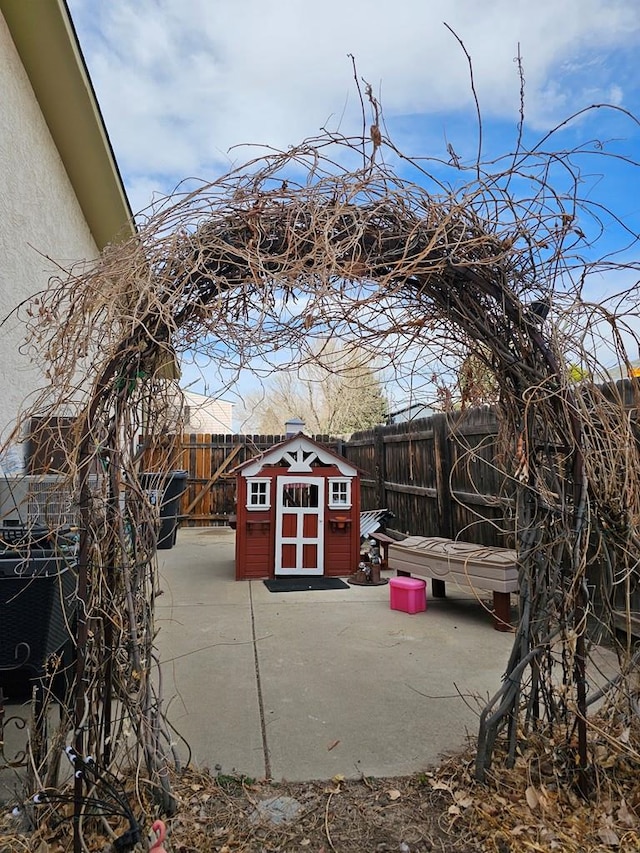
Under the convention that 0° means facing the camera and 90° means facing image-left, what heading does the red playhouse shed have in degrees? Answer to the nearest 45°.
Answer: approximately 0°

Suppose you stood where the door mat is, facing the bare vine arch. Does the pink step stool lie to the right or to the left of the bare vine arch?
left

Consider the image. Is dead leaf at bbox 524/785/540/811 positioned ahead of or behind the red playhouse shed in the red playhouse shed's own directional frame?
ahead

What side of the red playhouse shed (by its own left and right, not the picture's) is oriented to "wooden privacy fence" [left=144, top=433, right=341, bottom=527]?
back

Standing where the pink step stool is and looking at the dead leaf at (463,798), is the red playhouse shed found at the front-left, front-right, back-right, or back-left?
back-right

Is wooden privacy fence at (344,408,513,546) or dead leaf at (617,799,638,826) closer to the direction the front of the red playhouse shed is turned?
the dead leaf

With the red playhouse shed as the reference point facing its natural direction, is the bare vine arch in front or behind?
in front

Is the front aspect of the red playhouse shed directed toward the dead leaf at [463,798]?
yes

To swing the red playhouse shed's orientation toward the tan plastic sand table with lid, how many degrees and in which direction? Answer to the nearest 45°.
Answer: approximately 45° to its left

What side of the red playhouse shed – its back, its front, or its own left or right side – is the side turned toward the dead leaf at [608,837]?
front
